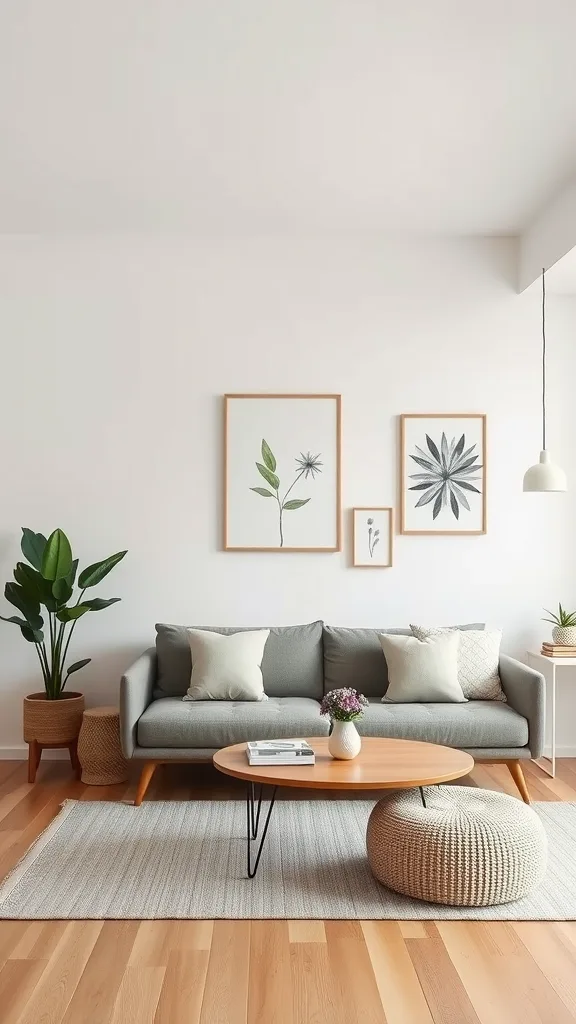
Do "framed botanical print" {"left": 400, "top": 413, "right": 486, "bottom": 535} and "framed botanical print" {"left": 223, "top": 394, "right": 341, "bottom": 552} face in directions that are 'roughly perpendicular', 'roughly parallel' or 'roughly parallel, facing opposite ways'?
roughly parallel

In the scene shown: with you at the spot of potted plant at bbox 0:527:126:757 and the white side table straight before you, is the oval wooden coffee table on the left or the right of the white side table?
right

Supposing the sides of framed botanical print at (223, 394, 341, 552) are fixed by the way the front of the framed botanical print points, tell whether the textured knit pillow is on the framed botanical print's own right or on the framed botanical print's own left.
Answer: on the framed botanical print's own left

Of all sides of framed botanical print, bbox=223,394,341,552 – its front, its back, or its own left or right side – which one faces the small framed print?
left

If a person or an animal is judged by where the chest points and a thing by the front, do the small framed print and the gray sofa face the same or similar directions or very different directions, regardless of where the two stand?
same or similar directions

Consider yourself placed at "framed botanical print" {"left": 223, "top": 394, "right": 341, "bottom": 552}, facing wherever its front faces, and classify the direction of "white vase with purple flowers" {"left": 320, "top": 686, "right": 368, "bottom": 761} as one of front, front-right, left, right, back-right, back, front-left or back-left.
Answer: front

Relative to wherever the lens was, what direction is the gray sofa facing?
facing the viewer

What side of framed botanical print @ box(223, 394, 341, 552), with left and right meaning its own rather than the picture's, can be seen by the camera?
front

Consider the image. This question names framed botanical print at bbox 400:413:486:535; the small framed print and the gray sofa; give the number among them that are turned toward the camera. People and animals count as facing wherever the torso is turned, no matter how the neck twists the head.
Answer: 3

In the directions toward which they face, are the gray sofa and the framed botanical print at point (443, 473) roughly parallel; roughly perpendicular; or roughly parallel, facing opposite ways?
roughly parallel

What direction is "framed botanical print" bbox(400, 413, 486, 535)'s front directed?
toward the camera

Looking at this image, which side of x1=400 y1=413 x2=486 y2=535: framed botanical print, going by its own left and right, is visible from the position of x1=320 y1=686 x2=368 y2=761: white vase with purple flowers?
front

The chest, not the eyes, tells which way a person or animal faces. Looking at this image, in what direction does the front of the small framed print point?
toward the camera
